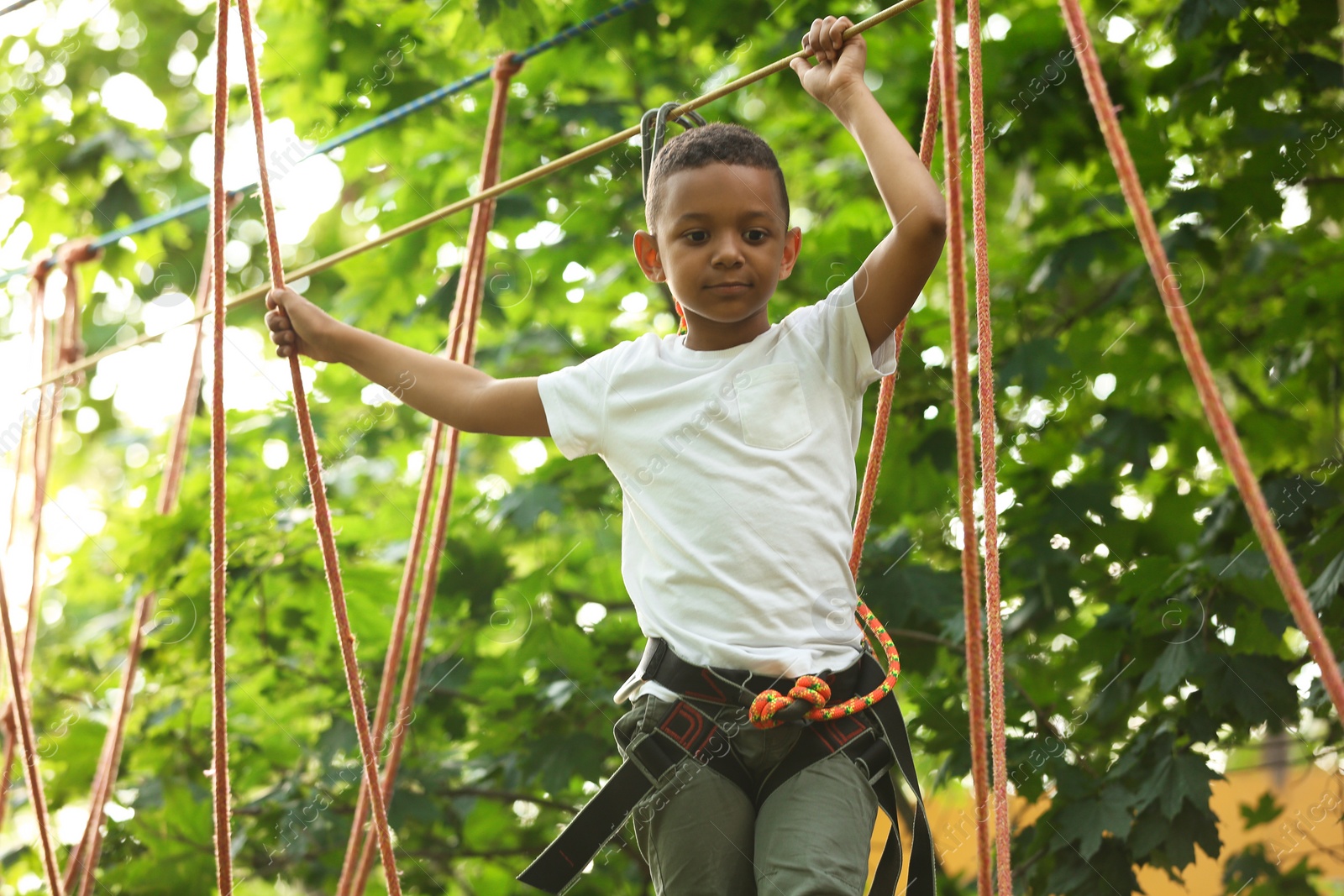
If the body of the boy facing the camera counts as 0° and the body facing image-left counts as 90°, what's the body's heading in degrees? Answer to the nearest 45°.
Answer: approximately 0°

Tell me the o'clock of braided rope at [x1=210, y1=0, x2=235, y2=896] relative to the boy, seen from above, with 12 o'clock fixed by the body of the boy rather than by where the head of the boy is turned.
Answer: The braided rope is roughly at 4 o'clock from the boy.

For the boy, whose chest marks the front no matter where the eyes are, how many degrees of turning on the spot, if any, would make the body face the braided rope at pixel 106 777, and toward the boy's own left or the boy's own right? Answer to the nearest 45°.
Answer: approximately 135° to the boy's own right

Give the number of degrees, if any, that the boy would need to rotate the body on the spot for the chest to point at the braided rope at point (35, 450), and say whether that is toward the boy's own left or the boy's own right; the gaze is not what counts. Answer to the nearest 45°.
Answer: approximately 135° to the boy's own right

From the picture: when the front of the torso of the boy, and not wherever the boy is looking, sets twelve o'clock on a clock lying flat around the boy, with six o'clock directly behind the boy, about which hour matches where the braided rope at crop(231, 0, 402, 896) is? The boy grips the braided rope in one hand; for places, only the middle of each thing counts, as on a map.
The braided rope is roughly at 4 o'clock from the boy.

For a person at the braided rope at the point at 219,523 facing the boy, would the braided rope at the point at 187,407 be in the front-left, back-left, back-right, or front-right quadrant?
back-left

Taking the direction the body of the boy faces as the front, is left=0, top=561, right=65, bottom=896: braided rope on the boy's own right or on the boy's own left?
on the boy's own right

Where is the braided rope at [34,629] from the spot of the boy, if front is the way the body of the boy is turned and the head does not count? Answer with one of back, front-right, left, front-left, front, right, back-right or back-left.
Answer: back-right
